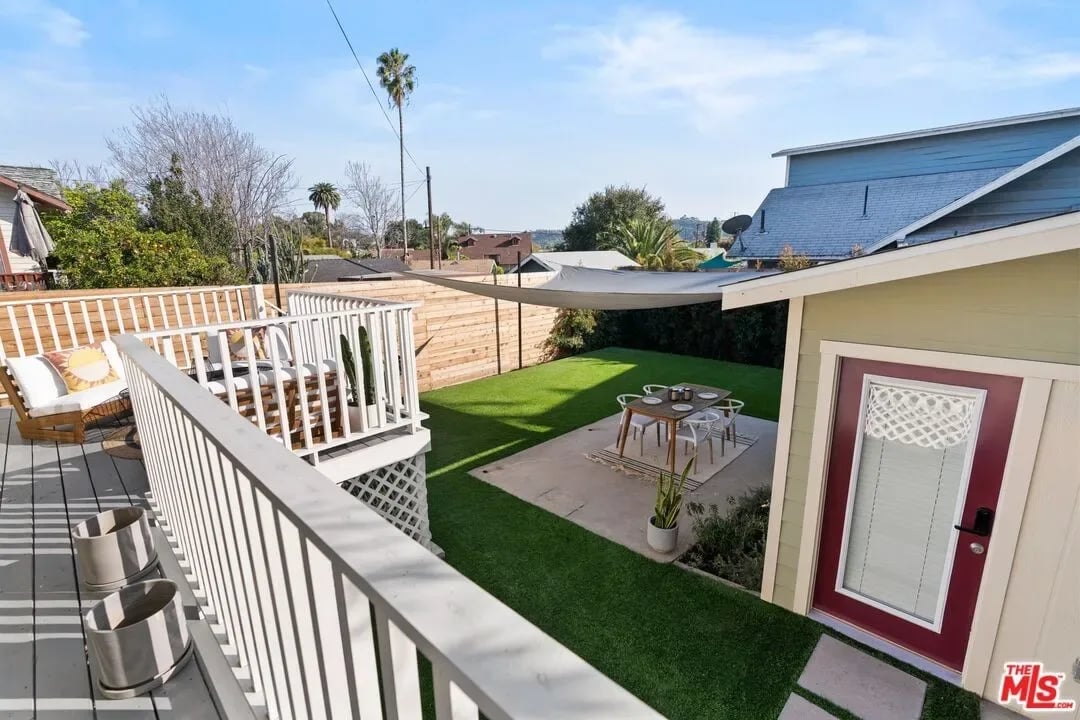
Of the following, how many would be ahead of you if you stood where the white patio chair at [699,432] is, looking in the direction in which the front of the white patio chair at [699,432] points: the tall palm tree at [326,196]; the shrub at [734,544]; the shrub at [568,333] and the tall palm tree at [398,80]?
3

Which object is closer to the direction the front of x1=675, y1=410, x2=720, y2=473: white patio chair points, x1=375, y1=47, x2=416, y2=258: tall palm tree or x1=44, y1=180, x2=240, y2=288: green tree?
the tall palm tree

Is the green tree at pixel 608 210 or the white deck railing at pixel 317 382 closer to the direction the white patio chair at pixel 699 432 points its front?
the green tree

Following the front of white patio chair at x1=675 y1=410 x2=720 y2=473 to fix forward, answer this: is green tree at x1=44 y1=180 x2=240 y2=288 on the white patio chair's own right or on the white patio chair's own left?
on the white patio chair's own left

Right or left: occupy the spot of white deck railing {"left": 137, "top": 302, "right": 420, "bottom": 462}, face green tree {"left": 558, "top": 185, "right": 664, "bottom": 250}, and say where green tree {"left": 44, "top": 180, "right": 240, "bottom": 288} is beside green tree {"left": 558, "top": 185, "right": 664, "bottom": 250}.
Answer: left

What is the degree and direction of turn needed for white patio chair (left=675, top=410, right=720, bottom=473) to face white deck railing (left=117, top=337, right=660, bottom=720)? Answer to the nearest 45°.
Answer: approximately 135° to its left

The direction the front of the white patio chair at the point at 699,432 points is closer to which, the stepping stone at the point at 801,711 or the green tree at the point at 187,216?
the green tree

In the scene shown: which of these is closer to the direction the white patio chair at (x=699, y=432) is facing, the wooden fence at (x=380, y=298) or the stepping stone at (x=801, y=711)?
the wooden fence

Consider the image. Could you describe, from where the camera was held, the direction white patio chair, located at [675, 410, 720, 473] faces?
facing away from the viewer and to the left of the viewer

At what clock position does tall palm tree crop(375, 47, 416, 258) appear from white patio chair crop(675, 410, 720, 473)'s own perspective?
The tall palm tree is roughly at 12 o'clock from the white patio chair.

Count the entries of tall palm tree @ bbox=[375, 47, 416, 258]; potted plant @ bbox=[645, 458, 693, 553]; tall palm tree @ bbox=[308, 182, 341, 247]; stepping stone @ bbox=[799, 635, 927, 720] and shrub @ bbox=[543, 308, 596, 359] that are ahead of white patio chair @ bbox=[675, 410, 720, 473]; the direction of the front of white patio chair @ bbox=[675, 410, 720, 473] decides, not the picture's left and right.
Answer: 3

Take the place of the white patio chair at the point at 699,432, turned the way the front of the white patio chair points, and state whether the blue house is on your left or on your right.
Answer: on your right

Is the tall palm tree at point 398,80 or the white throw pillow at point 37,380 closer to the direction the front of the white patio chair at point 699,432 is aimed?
the tall palm tree

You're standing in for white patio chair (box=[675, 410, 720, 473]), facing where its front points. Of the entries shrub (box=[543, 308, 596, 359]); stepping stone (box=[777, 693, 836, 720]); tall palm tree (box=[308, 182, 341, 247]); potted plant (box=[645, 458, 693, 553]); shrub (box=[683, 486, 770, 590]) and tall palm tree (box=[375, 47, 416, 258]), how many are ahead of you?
3

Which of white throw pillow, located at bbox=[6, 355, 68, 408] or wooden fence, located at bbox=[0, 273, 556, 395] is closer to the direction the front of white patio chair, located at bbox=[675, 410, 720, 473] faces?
the wooden fence

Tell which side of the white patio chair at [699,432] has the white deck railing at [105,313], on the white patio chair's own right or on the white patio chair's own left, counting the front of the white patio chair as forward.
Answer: on the white patio chair's own left
